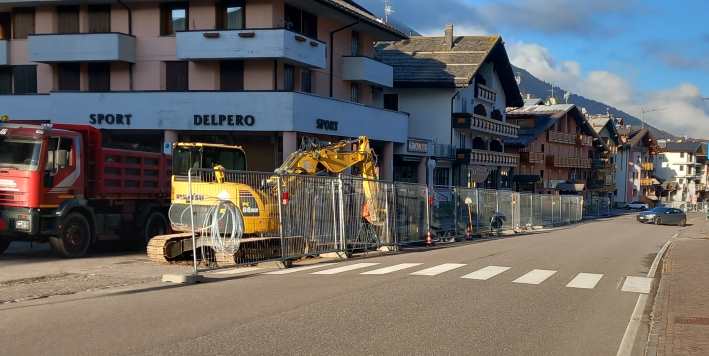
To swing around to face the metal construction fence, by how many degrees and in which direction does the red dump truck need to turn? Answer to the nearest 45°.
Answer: approximately 180°

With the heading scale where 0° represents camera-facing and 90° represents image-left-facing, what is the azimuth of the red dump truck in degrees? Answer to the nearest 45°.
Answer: approximately 45°

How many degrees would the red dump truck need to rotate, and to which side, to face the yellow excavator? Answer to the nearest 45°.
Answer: approximately 90° to its left
